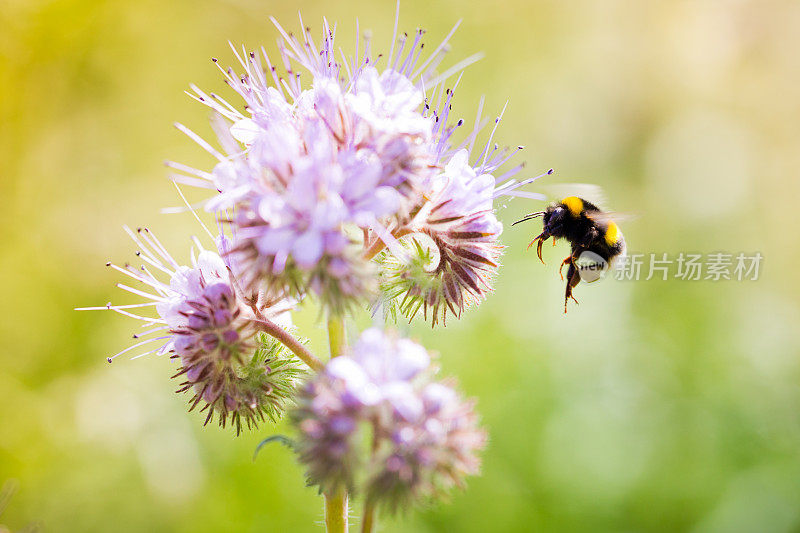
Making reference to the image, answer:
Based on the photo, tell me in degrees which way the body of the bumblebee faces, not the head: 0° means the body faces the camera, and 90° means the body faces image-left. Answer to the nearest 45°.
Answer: approximately 90°

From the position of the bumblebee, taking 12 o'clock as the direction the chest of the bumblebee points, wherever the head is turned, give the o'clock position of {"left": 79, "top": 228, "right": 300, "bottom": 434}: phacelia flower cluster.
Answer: The phacelia flower cluster is roughly at 11 o'clock from the bumblebee.

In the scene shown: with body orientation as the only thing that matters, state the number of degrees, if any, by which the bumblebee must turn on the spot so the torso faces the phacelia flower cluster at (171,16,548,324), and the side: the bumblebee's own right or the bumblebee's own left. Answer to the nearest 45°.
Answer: approximately 45° to the bumblebee's own left
